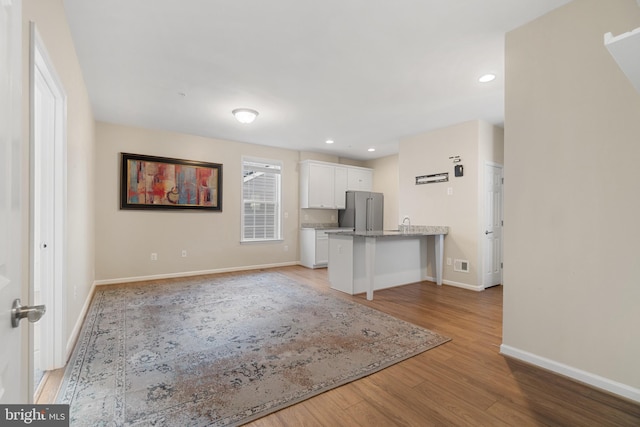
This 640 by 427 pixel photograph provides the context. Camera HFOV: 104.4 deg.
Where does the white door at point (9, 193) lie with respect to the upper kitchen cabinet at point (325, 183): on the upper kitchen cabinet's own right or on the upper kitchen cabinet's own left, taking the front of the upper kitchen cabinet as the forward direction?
on the upper kitchen cabinet's own right

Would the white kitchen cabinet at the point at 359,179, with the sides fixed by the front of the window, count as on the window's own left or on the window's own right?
on the window's own left

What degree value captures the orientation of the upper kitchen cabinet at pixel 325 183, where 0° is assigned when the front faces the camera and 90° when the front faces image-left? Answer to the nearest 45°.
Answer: approximately 315°

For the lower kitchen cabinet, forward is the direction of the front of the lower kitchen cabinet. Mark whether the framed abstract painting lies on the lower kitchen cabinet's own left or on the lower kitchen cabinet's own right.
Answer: on the lower kitchen cabinet's own right

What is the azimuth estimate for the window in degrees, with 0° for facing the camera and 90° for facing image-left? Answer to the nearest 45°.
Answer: approximately 315°
